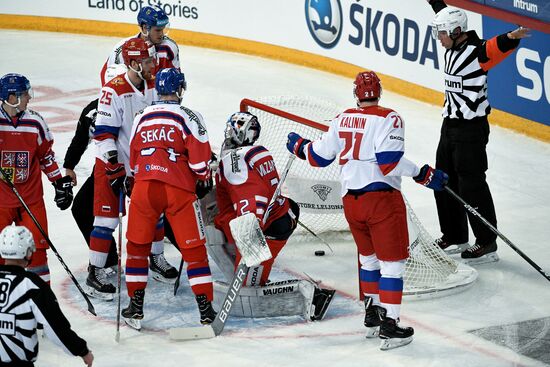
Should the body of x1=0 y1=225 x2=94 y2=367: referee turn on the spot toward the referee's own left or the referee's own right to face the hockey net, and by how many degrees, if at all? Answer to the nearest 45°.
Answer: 0° — they already face it

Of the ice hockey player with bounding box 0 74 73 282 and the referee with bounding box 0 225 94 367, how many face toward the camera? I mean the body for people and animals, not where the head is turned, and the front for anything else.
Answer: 1

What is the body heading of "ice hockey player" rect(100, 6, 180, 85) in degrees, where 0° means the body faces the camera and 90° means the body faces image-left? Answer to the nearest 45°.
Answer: approximately 315°

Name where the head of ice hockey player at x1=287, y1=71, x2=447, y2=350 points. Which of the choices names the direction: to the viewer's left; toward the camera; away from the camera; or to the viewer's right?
away from the camera

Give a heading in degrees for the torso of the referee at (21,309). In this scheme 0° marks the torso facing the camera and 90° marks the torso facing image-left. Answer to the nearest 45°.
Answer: approximately 225°

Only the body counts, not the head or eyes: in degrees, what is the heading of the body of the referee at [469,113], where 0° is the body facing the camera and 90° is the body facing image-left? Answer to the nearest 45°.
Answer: approximately 45°
